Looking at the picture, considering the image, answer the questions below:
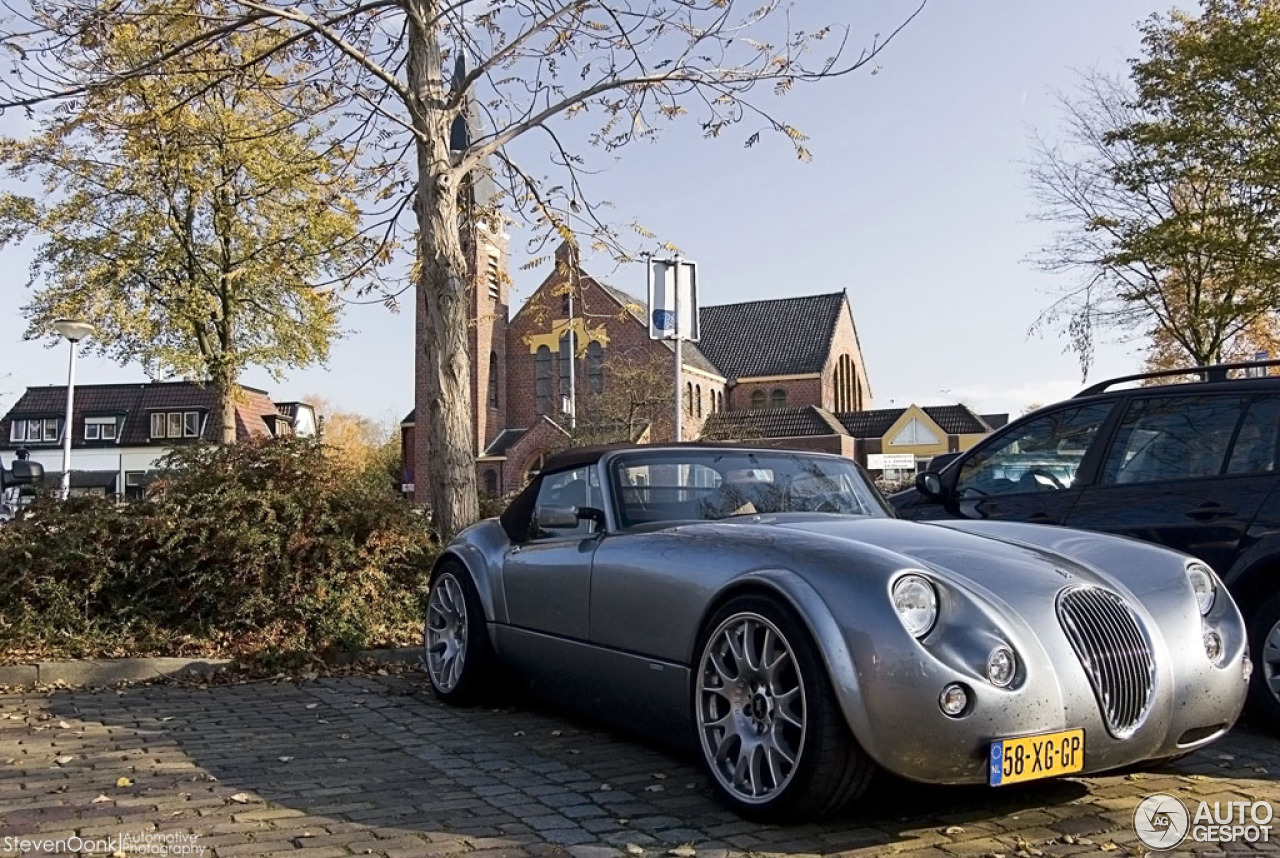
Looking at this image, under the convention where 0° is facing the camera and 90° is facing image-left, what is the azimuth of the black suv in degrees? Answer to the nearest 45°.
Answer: approximately 135°

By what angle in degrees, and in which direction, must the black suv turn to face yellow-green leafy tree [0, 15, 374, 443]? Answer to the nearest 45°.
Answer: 0° — it already faces it

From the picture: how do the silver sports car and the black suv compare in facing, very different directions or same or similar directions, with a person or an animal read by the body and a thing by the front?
very different directions

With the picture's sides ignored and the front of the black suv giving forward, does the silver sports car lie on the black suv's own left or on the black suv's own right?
on the black suv's own left

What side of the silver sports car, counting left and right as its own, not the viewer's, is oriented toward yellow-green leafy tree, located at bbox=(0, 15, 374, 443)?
back

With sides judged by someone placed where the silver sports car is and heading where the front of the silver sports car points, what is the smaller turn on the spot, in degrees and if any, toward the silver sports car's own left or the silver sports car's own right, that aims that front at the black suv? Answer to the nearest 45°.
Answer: approximately 90° to the silver sports car's own left
